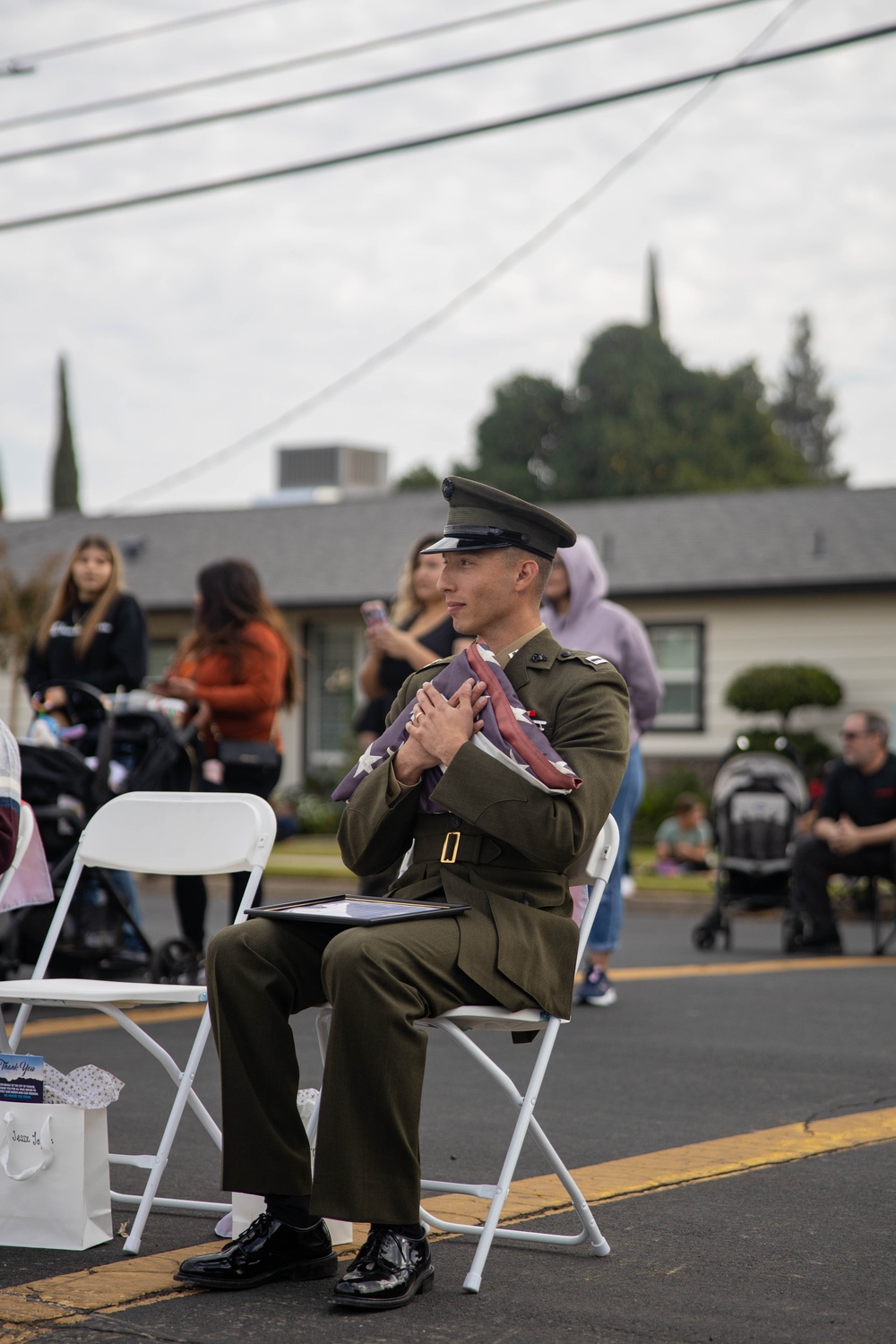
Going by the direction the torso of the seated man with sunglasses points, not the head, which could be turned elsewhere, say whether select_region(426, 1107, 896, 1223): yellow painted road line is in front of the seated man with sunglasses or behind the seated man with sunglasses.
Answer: in front

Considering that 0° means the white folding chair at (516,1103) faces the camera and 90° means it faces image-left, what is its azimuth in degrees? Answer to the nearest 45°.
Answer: approximately 45°

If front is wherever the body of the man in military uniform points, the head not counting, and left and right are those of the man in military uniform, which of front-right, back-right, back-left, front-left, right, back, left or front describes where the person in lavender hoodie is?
back-right

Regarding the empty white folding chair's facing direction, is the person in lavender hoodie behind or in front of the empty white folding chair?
behind

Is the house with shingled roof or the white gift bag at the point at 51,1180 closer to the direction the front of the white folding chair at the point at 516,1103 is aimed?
the white gift bag

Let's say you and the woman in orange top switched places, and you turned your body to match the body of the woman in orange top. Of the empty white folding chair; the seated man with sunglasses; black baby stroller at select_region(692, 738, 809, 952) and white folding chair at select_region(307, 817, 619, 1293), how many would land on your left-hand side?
2

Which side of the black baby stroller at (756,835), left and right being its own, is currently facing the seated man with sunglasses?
left

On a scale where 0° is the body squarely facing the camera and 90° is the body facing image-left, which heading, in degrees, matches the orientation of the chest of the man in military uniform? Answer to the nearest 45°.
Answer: approximately 45°

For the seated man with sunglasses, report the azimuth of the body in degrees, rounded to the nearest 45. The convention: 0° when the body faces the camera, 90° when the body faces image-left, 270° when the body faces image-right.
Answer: approximately 45°

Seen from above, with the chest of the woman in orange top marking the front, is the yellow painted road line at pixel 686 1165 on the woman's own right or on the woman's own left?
on the woman's own left

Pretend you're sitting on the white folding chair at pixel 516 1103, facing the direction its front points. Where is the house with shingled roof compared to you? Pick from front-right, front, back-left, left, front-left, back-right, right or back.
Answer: back-right
